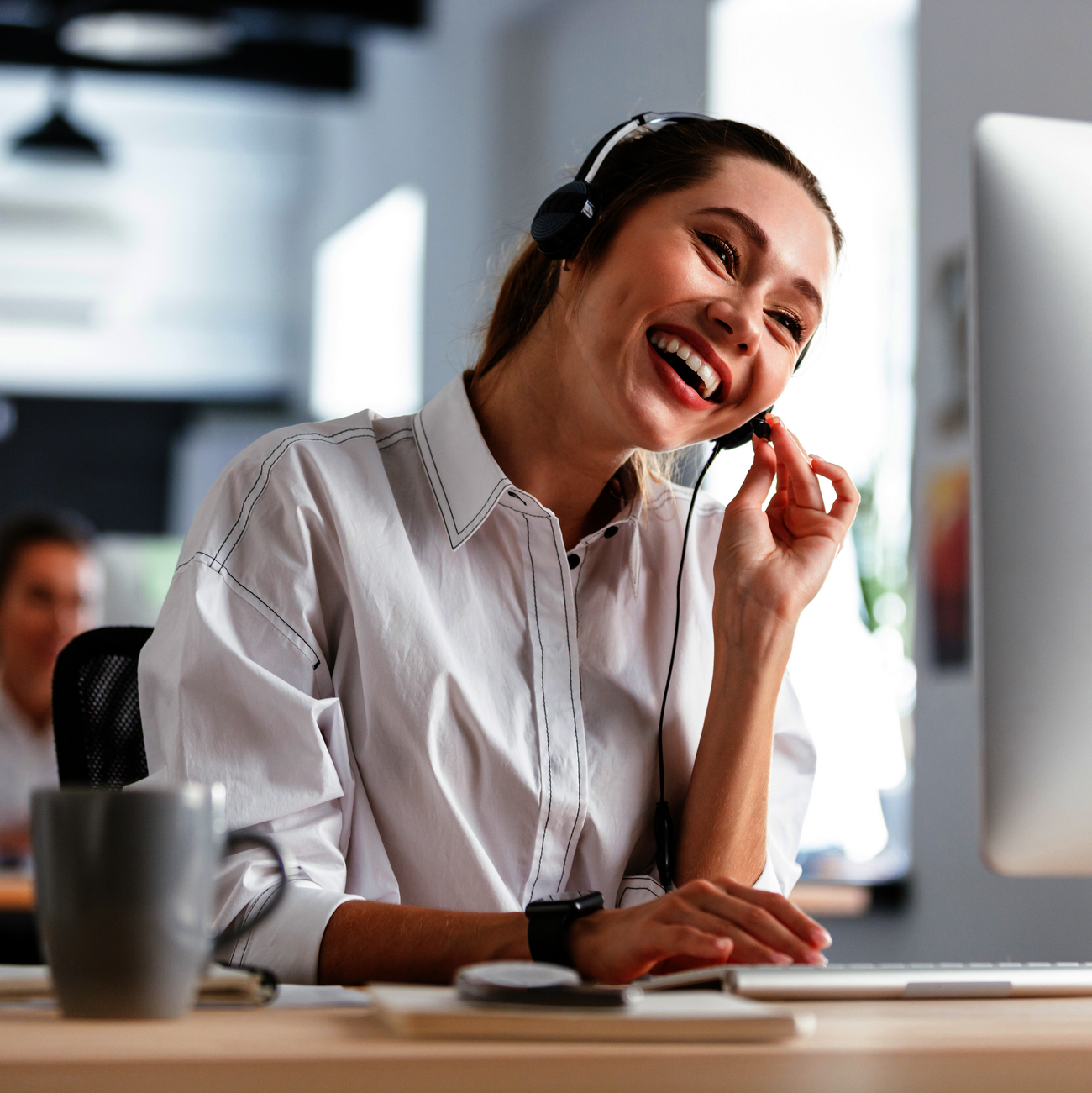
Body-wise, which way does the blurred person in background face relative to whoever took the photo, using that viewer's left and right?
facing the viewer and to the right of the viewer

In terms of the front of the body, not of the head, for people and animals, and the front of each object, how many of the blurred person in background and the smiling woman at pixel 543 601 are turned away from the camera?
0

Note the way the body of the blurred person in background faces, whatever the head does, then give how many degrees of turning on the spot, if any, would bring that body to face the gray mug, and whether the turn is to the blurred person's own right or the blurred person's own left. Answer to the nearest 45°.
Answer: approximately 45° to the blurred person's own right

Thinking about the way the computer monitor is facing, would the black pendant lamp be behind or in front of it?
in front

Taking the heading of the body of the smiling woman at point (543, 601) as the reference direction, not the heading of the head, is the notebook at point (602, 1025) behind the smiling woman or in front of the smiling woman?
in front

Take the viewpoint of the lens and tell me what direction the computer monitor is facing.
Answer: facing away from the viewer and to the left of the viewer

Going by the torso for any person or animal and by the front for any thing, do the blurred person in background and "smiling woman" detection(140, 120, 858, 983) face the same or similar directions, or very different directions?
same or similar directions

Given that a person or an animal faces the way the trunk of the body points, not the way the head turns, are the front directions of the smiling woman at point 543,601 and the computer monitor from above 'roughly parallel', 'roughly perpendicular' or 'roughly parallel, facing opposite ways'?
roughly parallel, facing opposite ways

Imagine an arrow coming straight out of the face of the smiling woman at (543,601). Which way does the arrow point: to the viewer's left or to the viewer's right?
to the viewer's right

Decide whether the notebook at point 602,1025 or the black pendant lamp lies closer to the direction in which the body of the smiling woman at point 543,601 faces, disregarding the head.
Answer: the notebook
